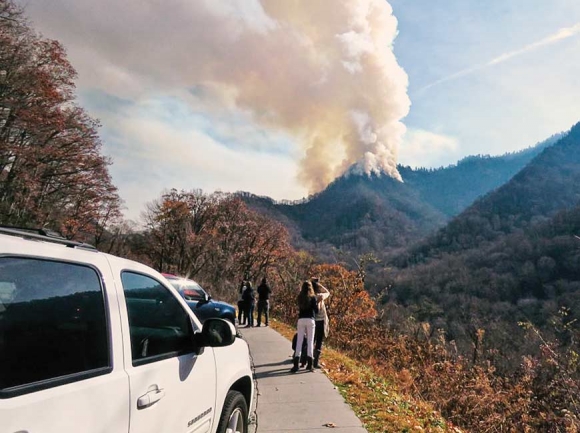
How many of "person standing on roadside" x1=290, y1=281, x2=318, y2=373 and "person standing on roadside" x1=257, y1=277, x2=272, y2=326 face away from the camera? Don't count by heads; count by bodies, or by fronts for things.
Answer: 2

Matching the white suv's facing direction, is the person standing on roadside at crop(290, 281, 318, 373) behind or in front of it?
in front

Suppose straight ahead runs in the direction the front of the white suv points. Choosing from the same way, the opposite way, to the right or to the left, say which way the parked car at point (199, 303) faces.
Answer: the same way

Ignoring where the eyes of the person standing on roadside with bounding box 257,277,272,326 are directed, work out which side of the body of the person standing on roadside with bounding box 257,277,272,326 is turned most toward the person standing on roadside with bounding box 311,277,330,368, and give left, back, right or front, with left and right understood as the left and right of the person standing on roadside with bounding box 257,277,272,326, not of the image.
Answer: back

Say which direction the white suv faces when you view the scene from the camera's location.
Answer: facing away from the viewer and to the right of the viewer

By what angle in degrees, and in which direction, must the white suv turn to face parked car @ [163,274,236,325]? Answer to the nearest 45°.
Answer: approximately 45° to its left

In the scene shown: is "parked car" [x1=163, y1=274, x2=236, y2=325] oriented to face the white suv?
no

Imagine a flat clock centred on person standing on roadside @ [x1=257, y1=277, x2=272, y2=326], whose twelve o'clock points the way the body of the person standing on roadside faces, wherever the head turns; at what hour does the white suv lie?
The white suv is roughly at 6 o'clock from the person standing on roadside.

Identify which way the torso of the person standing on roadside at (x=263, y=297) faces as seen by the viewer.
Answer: away from the camera

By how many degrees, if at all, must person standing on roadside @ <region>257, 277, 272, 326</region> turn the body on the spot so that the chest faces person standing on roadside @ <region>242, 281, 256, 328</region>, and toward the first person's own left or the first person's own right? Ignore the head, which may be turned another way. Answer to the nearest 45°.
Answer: approximately 135° to the first person's own left

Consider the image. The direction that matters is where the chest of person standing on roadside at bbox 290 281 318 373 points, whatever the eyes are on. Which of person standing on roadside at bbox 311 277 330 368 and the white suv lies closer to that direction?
the person standing on roadside

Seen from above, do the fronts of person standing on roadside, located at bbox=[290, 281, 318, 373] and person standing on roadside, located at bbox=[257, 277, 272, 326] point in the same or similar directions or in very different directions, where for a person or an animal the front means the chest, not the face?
same or similar directions

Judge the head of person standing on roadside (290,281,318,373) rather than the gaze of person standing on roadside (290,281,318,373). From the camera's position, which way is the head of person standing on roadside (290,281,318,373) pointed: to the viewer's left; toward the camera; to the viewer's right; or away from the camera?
away from the camera

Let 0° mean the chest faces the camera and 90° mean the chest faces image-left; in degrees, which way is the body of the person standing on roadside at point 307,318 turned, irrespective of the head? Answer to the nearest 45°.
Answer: approximately 180°

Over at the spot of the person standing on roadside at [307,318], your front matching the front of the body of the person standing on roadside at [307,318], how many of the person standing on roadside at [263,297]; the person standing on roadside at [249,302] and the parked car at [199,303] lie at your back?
0

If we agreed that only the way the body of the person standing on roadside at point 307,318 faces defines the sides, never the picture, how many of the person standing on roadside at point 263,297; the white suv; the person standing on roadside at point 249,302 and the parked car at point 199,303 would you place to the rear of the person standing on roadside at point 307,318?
1

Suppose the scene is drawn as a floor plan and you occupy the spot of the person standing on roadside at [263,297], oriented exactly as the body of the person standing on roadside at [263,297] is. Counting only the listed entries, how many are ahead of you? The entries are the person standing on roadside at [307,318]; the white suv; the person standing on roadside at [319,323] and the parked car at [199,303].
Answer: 0
